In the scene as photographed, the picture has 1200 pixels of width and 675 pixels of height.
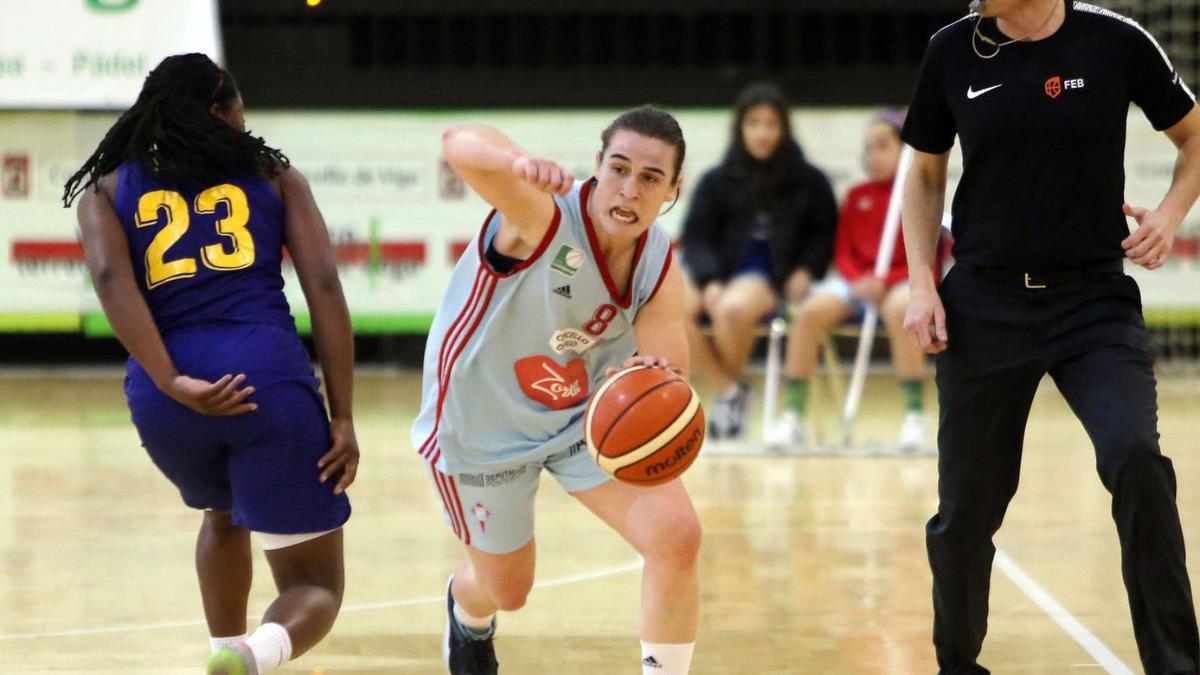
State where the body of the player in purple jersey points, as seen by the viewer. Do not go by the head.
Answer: away from the camera

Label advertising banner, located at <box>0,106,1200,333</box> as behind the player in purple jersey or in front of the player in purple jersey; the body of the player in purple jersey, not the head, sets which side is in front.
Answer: in front

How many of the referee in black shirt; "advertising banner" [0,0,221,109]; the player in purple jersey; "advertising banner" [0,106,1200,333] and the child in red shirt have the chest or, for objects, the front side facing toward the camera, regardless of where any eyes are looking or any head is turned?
4

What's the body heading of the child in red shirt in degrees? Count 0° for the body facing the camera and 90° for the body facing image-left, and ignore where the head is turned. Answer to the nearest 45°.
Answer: approximately 0°

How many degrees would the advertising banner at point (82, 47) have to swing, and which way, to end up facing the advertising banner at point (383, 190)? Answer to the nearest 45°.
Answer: approximately 90° to its left

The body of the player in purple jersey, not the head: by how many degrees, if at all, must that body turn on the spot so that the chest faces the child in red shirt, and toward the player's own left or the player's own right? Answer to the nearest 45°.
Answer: approximately 45° to the player's own right

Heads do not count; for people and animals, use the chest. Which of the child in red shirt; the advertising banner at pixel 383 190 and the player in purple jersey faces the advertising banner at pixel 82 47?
the player in purple jersey

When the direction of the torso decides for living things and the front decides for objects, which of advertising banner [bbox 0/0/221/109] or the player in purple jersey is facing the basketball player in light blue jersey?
the advertising banner

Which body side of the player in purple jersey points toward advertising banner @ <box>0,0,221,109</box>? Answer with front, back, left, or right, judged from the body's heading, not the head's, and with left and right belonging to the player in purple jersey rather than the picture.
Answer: front

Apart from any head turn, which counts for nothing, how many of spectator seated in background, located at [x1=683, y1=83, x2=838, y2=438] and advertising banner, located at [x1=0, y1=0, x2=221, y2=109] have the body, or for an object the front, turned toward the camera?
2

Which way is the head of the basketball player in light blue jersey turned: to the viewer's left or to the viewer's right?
to the viewer's left

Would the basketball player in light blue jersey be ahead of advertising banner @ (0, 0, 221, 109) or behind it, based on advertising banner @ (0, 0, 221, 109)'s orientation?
ahead

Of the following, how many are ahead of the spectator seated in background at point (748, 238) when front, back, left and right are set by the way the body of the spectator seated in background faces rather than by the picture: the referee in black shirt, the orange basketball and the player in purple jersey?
3
